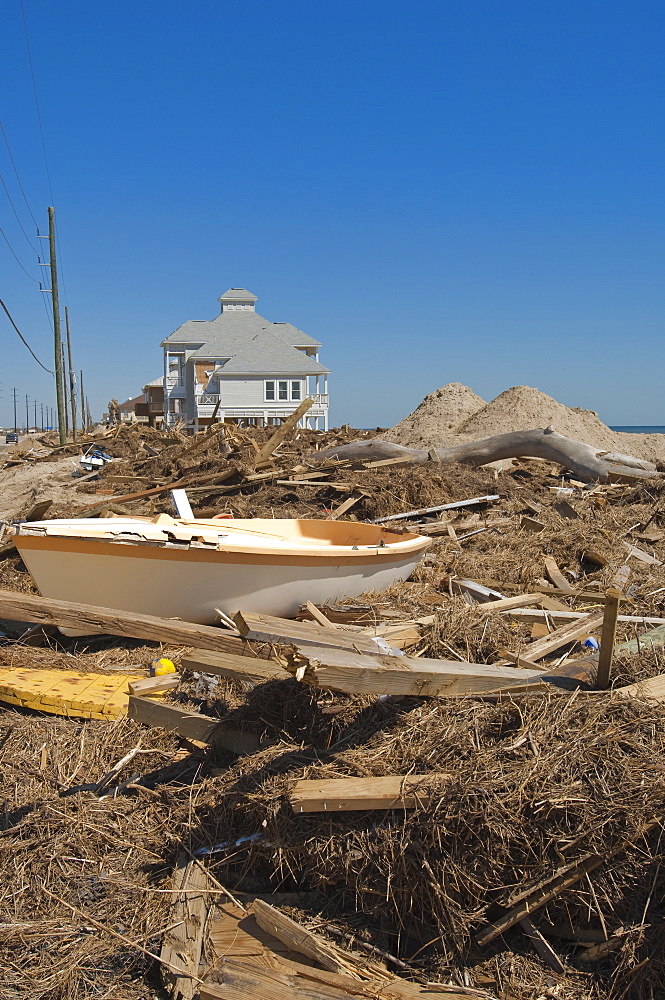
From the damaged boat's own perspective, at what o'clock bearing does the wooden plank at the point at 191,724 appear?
The wooden plank is roughly at 3 o'clock from the damaged boat.

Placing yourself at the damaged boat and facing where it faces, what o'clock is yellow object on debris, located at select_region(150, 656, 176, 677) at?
The yellow object on debris is roughly at 3 o'clock from the damaged boat.

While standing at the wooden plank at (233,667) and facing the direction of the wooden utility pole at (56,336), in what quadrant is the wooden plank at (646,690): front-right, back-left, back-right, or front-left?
back-right

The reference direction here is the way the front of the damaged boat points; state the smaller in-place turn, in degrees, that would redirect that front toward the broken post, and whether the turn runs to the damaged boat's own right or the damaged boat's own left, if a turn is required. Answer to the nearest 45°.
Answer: approximately 45° to the damaged boat's own right

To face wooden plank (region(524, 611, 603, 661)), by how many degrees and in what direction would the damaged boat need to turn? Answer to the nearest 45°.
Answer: approximately 45° to its right

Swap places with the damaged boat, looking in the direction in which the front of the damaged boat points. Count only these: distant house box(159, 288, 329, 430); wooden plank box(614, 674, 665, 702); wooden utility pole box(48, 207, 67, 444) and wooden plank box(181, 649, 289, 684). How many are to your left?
2

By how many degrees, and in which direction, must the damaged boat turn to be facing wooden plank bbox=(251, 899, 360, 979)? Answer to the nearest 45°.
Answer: approximately 90° to its right

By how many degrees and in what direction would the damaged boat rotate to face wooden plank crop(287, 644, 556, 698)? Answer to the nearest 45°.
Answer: approximately 90° to its right

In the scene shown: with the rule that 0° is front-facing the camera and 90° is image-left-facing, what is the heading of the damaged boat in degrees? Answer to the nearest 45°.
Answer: approximately 270°

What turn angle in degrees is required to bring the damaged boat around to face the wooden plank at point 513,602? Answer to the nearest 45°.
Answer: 0° — it already faces it

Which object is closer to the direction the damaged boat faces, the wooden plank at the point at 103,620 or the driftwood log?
the driftwood log

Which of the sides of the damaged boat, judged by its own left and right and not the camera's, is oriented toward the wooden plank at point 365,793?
right

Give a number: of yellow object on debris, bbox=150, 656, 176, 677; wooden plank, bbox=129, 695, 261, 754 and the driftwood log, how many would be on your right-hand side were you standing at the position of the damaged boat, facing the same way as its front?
2
